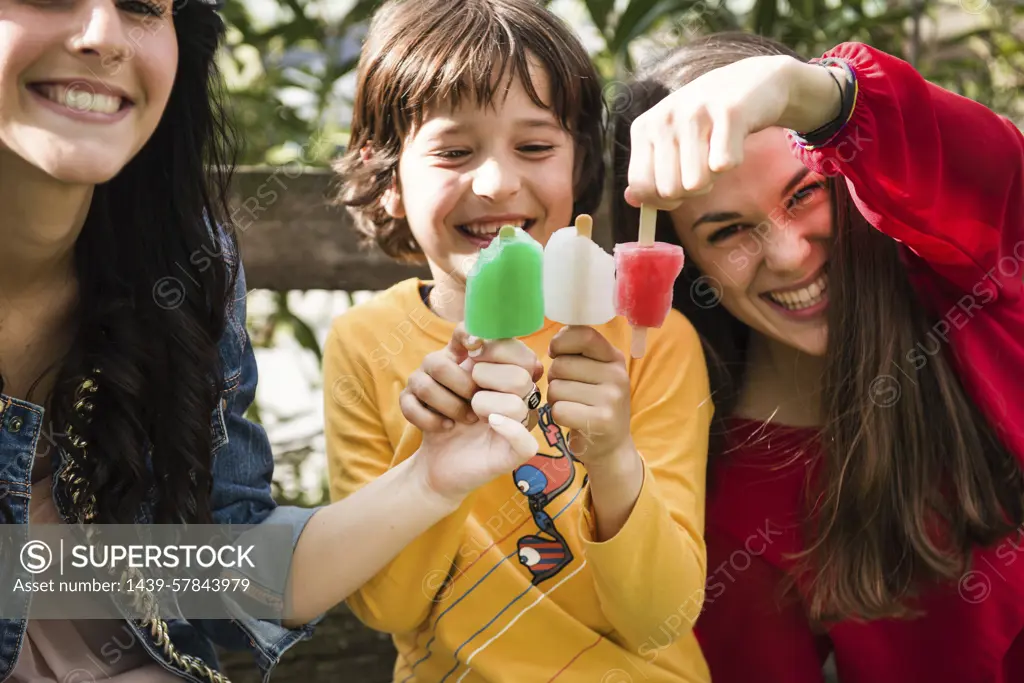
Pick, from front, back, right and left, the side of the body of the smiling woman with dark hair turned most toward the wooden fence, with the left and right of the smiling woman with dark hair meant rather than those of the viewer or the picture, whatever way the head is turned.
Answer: back

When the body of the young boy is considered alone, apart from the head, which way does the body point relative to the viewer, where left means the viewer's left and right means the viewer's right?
facing the viewer

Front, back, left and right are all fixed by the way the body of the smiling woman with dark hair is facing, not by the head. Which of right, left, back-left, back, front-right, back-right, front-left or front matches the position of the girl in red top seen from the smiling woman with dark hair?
left

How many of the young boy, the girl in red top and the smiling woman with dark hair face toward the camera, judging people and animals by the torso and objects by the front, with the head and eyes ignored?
3

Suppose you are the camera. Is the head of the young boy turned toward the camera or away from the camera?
toward the camera

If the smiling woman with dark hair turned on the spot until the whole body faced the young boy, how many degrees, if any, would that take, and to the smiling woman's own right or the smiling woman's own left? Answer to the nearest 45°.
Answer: approximately 90° to the smiling woman's own left

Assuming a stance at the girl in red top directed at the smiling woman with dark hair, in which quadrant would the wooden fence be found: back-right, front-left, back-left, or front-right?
front-right

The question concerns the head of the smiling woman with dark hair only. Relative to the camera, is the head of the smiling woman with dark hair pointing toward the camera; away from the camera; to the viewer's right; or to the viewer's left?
toward the camera

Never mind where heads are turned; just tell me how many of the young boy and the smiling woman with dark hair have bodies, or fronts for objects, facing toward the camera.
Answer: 2

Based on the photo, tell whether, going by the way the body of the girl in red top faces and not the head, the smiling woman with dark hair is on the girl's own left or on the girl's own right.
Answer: on the girl's own right

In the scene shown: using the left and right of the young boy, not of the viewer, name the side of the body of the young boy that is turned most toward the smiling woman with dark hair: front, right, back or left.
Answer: right
